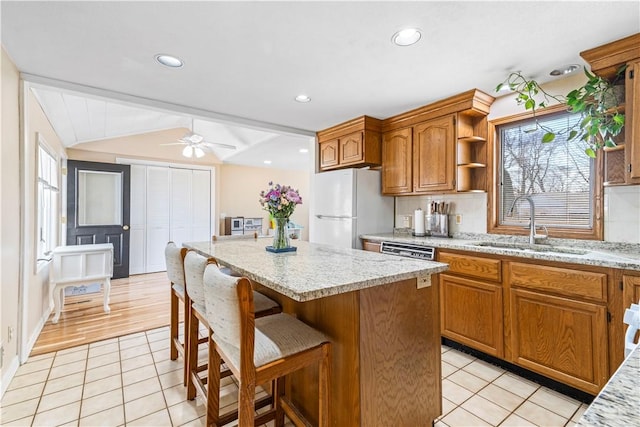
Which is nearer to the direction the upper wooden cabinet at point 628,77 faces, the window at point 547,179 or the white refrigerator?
the white refrigerator

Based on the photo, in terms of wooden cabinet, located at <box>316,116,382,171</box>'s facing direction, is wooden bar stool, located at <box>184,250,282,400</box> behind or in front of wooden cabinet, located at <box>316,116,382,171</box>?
in front

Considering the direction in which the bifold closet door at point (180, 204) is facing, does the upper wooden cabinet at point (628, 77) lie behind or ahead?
ahead

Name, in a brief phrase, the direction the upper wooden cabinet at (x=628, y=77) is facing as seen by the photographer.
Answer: facing the viewer and to the left of the viewer

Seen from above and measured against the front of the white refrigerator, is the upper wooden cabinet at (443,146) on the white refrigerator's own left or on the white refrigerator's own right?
on the white refrigerator's own left

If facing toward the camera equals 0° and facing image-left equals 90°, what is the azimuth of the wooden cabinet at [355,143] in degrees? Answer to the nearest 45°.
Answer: approximately 45°

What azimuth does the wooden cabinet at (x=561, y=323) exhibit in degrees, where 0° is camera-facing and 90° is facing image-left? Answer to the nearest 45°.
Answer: approximately 45°

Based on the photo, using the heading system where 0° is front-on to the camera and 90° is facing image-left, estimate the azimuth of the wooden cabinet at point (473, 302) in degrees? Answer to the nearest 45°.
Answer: approximately 45°

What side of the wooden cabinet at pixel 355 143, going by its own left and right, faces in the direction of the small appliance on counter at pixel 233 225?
right

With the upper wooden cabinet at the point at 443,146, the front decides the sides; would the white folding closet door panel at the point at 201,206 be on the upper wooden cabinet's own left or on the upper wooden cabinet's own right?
on the upper wooden cabinet's own right

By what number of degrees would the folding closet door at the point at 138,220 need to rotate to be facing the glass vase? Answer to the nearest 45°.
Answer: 0° — it already faces it

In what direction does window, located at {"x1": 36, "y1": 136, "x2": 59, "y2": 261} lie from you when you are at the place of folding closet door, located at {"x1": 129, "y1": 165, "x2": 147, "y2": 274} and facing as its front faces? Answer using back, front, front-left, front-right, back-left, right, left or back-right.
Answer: front-right

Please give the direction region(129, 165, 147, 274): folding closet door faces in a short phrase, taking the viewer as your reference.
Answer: facing the viewer

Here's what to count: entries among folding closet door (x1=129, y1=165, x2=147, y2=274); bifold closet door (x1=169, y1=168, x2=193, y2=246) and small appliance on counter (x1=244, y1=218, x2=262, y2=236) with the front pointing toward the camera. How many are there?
3

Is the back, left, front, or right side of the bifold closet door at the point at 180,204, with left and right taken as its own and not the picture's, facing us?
front
